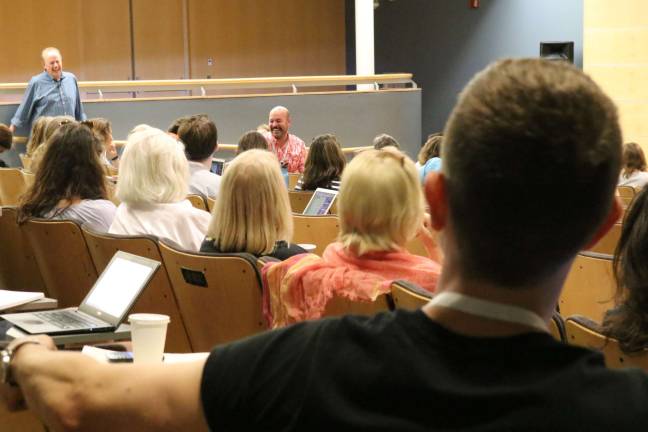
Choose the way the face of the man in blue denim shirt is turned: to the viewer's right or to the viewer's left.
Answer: to the viewer's right

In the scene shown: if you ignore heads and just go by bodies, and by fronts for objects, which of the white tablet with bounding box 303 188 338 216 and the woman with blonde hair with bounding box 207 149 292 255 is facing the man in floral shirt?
the woman with blonde hair

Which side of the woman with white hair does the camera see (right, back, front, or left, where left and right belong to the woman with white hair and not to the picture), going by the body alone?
back

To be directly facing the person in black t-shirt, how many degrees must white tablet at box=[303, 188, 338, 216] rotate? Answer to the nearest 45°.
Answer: approximately 45° to its left

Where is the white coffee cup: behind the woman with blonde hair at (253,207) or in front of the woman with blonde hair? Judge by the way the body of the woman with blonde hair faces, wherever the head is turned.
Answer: behind

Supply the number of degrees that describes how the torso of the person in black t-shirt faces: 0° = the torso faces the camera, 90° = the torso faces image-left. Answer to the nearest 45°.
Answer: approximately 180°

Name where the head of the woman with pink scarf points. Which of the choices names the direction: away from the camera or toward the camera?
away from the camera

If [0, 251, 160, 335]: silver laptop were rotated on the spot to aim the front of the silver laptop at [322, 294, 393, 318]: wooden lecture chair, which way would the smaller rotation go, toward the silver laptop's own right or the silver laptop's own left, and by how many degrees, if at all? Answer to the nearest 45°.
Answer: approximately 135° to the silver laptop's own left

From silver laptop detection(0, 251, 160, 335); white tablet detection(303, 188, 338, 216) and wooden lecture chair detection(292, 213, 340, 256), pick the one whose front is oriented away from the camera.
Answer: the wooden lecture chair

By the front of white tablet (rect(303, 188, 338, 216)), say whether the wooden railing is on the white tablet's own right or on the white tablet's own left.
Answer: on the white tablet's own right

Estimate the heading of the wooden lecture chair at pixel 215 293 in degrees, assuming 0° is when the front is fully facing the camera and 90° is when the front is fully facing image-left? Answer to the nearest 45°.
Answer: approximately 225°

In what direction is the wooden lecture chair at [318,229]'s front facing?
away from the camera

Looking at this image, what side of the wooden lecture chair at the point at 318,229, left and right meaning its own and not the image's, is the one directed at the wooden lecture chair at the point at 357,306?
back

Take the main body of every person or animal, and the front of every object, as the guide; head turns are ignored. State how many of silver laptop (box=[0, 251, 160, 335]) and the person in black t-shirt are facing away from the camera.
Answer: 1

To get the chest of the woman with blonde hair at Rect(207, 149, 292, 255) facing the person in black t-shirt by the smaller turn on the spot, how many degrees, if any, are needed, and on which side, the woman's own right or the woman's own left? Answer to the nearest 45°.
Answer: approximately 180°

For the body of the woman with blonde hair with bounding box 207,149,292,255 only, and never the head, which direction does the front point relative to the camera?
away from the camera
